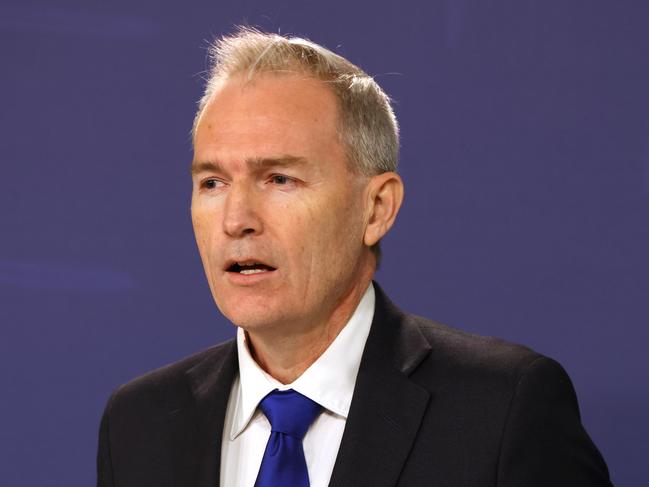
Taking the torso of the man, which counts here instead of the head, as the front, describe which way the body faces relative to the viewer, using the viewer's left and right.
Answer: facing the viewer and to the left of the viewer

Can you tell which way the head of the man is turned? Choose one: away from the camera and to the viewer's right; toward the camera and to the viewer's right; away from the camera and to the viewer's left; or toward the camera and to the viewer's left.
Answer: toward the camera and to the viewer's left
